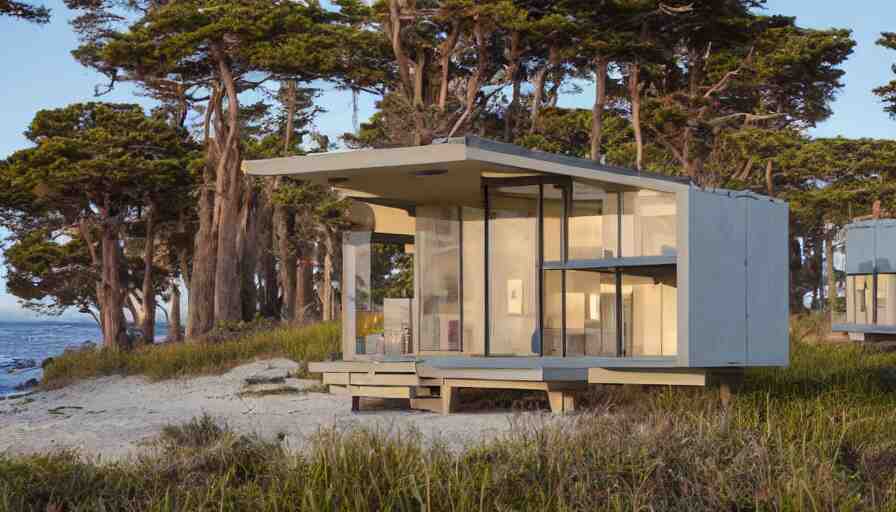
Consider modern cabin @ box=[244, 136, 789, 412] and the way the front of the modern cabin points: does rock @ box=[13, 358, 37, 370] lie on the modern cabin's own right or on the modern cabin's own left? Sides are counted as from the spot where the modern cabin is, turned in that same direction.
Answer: on the modern cabin's own right

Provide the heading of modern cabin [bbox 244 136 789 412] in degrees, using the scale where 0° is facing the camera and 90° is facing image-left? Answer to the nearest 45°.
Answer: approximately 45°

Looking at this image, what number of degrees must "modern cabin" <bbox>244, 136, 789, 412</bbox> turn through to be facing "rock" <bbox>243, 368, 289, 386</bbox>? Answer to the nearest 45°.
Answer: approximately 90° to its right

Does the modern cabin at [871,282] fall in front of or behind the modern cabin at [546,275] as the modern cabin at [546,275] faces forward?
behind
